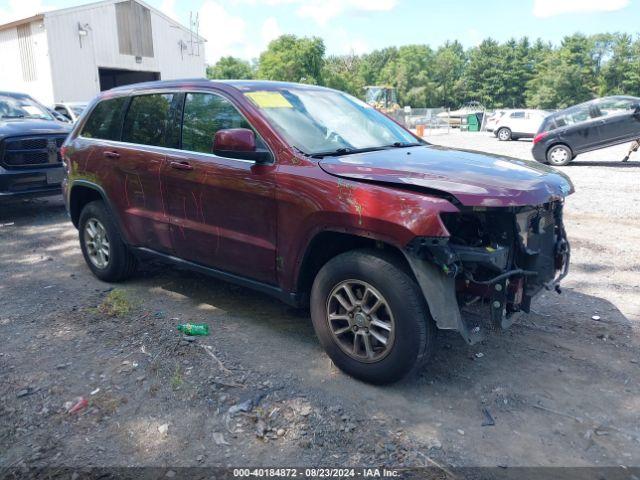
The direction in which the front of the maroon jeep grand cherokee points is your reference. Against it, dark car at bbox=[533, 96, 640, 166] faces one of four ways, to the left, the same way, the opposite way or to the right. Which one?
the same way

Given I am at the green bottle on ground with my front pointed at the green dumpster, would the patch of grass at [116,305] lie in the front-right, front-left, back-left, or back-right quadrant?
front-left

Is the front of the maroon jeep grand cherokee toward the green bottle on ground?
no

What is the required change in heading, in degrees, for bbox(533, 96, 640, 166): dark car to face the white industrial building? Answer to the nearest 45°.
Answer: approximately 180°

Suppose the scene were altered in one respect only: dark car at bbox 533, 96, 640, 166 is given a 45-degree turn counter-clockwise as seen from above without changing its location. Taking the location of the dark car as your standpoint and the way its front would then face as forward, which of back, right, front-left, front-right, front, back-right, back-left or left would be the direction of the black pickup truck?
back

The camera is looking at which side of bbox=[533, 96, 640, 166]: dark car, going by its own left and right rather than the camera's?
right

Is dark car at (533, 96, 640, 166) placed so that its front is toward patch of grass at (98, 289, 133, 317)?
no

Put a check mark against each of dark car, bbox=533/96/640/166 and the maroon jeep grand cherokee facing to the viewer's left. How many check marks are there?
0

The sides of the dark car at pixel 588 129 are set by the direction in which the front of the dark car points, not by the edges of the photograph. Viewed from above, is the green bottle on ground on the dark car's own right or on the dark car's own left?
on the dark car's own right

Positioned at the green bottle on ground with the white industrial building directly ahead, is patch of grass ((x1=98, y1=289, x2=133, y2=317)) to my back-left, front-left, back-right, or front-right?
front-left

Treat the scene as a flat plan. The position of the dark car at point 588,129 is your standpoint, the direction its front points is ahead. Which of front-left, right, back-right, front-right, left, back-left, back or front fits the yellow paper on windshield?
right

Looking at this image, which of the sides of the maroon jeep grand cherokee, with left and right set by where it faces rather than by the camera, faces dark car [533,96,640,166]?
left

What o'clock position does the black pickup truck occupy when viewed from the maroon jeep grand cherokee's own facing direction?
The black pickup truck is roughly at 6 o'clock from the maroon jeep grand cherokee.

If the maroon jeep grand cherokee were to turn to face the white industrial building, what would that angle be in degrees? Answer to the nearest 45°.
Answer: approximately 180°
